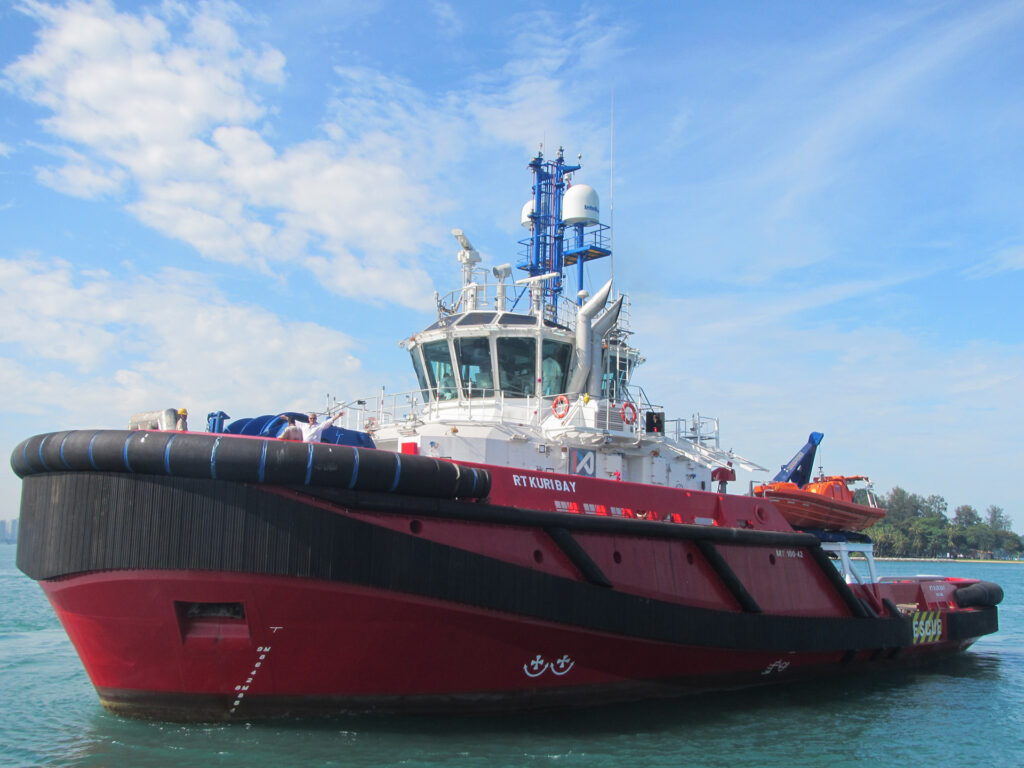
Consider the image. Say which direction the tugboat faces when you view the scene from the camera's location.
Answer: facing the viewer and to the left of the viewer

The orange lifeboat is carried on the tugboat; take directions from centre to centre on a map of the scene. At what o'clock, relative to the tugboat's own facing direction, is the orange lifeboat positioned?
The orange lifeboat is roughly at 6 o'clock from the tugboat.
